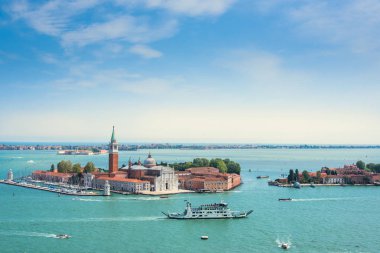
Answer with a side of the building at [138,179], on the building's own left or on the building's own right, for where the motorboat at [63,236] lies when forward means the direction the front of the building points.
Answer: on the building's own right

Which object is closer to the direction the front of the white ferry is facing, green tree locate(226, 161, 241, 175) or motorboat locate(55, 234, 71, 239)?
the green tree

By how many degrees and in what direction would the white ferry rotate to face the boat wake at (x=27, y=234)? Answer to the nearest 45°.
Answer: approximately 135° to its right

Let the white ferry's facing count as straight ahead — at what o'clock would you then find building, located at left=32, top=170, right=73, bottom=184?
The building is roughly at 8 o'clock from the white ferry.

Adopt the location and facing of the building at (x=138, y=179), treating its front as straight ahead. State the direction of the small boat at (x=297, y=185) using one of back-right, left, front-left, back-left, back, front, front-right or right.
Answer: front-left

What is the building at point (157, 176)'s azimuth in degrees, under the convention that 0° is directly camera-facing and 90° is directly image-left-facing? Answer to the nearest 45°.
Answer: approximately 315°

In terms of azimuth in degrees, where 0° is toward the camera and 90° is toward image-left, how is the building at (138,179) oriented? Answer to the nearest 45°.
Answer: approximately 315°

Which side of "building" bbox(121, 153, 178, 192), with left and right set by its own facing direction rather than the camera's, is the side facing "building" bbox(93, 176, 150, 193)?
right

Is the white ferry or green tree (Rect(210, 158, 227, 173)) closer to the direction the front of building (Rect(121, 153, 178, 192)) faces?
the white ferry

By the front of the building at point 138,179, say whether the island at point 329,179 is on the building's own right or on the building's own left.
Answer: on the building's own left

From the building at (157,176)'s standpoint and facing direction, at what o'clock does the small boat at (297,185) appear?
The small boat is roughly at 10 o'clock from the building.

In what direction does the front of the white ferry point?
to the viewer's right

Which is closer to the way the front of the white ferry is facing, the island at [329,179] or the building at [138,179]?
the island

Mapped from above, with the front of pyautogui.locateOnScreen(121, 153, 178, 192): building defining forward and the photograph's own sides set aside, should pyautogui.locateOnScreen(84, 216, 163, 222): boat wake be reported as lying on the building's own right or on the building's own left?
on the building's own right
